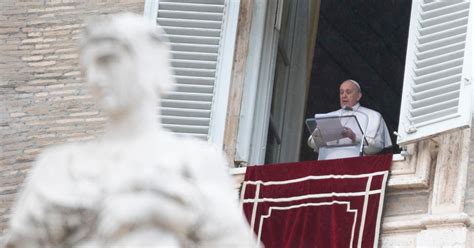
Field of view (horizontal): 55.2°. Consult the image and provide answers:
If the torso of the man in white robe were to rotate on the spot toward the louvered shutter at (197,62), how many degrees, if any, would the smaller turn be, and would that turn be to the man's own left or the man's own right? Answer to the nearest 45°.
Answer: approximately 45° to the man's own right

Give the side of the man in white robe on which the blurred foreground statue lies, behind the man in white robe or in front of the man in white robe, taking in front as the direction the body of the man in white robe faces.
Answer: in front

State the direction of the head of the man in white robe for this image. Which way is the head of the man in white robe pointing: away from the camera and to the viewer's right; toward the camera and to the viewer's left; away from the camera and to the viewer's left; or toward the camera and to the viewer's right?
toward the camera and to the viewer's left

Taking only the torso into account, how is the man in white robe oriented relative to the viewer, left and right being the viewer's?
facing the viewer and to the left of the viewer
